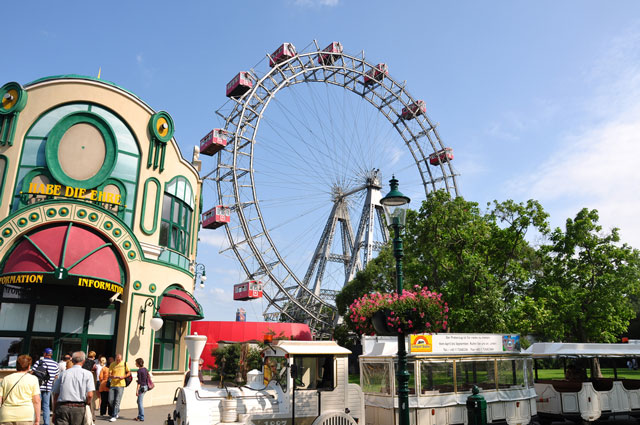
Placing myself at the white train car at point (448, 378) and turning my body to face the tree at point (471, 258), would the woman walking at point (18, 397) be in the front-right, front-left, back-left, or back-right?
back-left

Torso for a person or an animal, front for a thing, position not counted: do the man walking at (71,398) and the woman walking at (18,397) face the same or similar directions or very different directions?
same or similar directions

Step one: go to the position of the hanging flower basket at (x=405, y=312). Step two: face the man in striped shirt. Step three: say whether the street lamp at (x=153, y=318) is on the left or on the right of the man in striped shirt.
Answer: right
